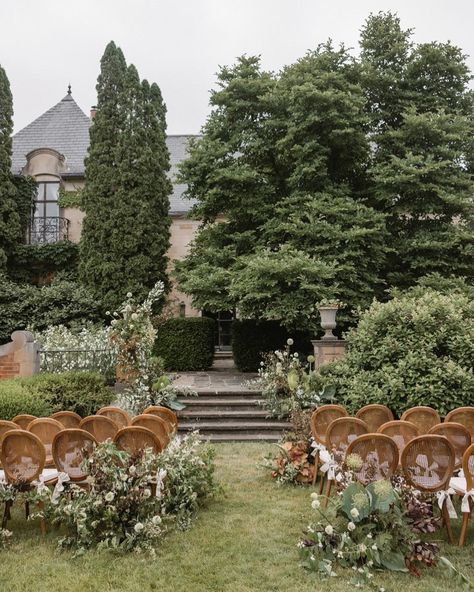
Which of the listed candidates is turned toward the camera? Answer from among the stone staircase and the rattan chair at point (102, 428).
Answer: the stone staircase

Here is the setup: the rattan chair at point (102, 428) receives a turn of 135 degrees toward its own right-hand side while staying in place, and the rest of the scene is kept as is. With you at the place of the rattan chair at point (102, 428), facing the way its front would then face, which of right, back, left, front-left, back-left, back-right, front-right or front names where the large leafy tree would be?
left

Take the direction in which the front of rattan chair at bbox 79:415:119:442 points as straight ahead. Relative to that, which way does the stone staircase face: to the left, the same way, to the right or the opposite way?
the opposite way

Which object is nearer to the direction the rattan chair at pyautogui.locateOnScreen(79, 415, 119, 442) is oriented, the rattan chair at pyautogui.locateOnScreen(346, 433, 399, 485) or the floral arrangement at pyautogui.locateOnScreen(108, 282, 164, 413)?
the floral arrangement

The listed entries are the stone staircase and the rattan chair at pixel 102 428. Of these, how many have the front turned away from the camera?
1

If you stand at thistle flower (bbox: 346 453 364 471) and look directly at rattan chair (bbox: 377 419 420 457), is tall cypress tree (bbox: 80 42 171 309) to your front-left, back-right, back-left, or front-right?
front-left

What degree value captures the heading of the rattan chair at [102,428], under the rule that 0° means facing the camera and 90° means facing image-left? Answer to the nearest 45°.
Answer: approximately 180°

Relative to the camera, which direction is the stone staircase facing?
toward the camera

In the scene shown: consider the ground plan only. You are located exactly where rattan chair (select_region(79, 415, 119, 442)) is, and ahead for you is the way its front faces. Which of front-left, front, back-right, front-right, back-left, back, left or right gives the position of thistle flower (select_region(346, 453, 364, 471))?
back-right

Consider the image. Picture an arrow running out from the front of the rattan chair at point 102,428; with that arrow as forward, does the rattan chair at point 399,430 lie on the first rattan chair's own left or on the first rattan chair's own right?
on the first rattan chair's own right

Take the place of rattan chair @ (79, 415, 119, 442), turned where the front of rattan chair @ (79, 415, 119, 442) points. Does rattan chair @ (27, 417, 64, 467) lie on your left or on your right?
on your left

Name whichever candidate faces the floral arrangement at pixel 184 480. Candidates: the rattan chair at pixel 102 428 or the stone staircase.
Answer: the stone staircase
